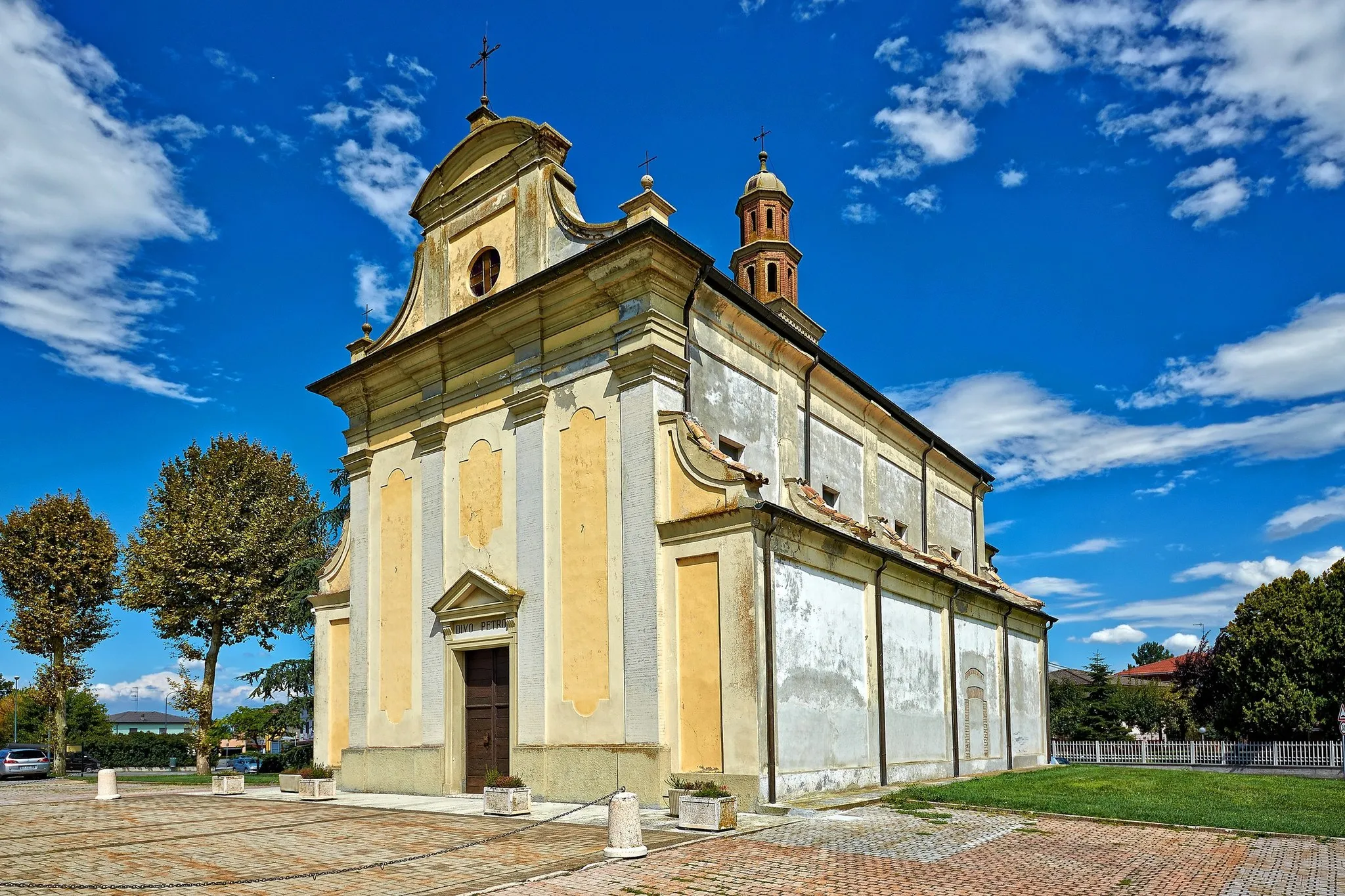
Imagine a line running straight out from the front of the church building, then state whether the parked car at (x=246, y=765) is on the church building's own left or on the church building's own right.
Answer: on the church building's own right

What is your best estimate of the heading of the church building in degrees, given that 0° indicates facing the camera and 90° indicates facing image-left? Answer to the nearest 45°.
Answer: approximately 45°

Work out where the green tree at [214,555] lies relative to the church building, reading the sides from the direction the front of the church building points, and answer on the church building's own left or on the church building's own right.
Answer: on the church building's own right

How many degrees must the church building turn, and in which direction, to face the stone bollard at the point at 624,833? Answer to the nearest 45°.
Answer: approximately 45° to its left

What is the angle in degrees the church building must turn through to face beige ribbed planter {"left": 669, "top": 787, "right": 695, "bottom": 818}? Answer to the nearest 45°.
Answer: approximately 45° to its left

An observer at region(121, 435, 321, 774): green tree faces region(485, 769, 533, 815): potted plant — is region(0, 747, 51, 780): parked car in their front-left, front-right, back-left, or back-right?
back-right

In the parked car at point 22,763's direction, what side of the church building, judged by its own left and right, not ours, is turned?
right

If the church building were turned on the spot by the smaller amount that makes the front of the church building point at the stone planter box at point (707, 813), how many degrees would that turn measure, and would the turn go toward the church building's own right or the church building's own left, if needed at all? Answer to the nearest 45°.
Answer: approximately 45° to the church building's own left

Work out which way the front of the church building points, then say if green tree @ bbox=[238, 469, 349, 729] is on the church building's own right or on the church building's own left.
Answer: on the church building's own right
